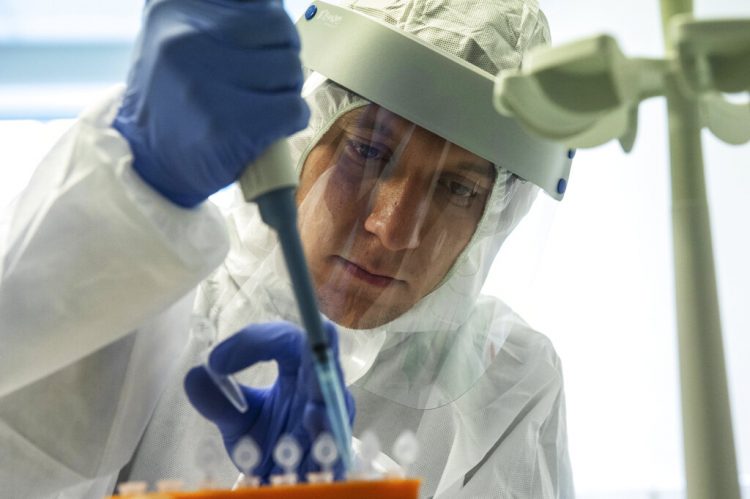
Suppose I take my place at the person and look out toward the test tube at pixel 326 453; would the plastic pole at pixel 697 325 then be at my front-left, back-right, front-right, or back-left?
front-left

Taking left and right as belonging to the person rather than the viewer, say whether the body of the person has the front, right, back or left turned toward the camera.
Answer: front
